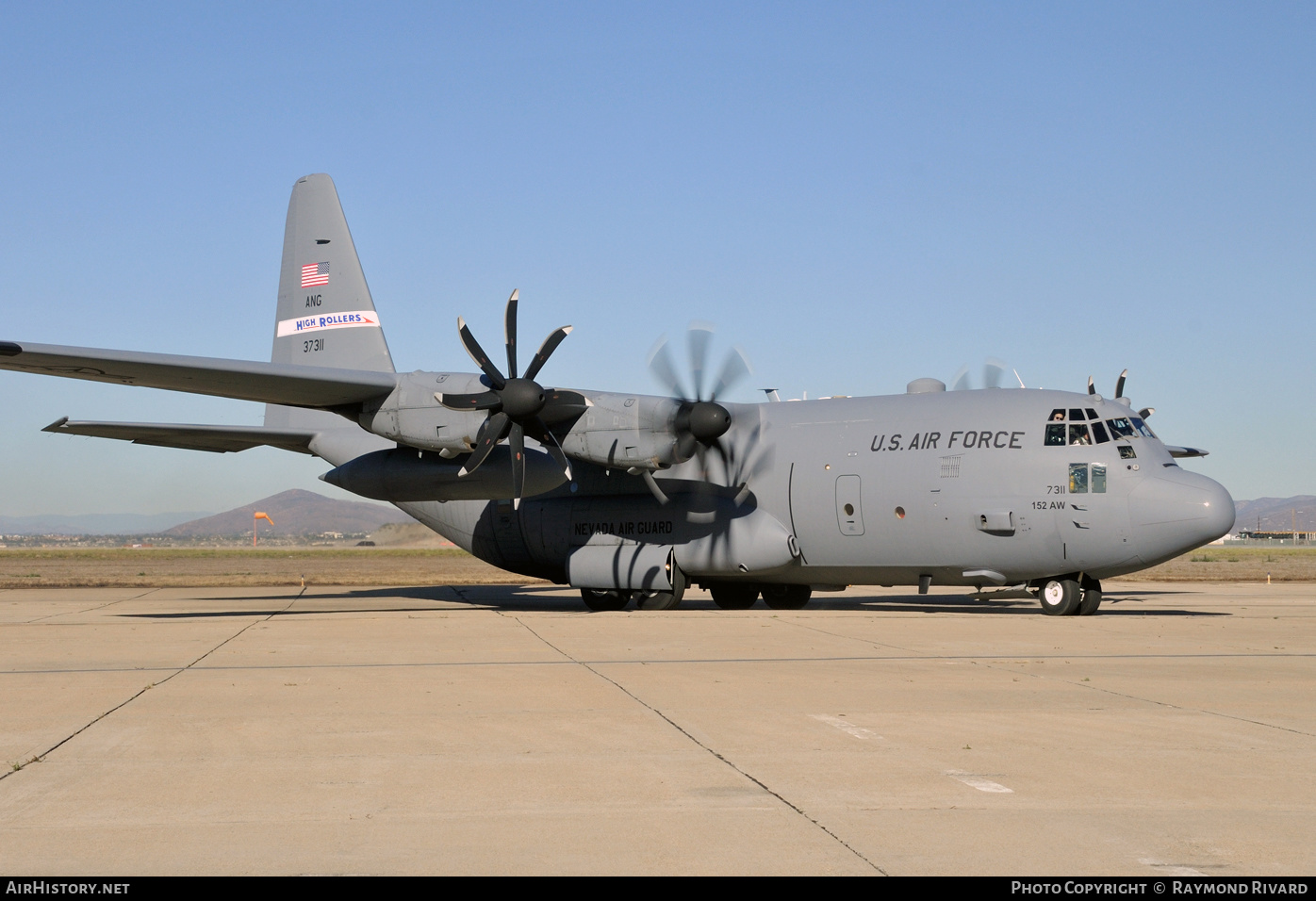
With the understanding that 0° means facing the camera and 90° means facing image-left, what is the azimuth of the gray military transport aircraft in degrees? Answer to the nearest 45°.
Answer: approximately 315°
